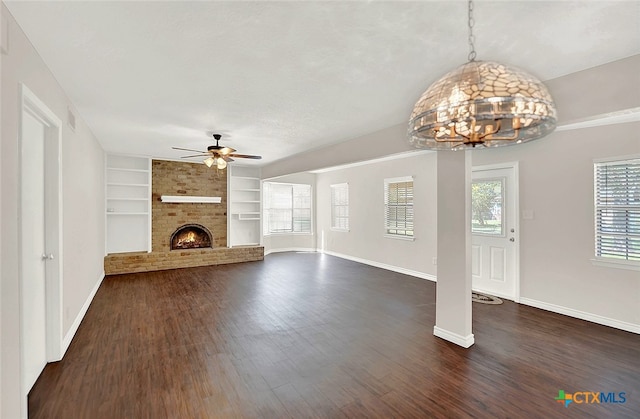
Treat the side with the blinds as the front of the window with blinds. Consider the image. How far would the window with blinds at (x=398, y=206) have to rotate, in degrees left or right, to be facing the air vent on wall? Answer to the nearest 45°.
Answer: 0° — it already faces it

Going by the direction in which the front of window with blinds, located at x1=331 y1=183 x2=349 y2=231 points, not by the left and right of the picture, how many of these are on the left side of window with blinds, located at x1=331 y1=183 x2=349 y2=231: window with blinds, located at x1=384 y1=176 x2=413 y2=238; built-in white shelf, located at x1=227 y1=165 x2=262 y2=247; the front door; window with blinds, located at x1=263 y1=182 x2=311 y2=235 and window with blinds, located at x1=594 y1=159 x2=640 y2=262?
3

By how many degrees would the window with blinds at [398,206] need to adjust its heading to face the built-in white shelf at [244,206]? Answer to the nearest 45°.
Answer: approximately 45° to its right

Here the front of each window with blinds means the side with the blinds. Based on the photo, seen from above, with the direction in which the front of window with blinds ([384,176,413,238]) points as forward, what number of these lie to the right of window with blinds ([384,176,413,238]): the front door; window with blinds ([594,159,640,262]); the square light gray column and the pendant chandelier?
0

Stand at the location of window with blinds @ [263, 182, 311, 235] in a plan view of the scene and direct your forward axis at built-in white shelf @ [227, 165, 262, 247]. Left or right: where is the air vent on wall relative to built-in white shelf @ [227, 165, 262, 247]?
left

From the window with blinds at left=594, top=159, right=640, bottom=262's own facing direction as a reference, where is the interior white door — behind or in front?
in front

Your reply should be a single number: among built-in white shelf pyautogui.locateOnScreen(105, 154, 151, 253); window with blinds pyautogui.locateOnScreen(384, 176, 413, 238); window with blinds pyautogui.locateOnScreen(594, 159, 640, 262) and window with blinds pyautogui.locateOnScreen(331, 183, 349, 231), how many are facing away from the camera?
0

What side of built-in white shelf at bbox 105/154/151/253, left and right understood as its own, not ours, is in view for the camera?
front

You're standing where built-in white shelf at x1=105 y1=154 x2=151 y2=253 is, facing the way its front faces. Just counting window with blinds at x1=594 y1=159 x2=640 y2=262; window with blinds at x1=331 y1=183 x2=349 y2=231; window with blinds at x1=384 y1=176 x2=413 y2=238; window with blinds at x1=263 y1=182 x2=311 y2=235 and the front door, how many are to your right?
0

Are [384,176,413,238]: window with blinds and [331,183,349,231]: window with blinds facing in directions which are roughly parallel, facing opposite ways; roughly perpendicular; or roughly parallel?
roughly parallel

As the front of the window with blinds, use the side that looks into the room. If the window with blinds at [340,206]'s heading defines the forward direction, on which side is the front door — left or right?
on its left

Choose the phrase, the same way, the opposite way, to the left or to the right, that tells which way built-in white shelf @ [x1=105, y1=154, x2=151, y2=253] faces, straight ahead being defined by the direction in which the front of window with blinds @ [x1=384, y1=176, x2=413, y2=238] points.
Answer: to the left

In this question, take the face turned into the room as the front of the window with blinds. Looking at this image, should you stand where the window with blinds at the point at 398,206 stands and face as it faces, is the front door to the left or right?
on its left

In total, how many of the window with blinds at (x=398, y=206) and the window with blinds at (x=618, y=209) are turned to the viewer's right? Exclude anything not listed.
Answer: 0

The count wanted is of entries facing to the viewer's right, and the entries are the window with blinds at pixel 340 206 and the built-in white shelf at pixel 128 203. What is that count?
0

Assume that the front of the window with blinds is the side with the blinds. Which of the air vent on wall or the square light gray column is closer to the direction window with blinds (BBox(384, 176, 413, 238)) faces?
the air vent on wall

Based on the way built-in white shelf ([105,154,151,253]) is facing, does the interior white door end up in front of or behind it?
in front

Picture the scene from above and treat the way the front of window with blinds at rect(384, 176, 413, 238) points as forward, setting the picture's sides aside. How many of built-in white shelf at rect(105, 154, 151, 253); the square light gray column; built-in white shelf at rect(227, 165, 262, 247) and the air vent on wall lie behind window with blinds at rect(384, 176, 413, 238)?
0

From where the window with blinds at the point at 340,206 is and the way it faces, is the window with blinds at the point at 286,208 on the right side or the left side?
on its right

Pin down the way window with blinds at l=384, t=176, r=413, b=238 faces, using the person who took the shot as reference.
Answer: facing the viewer and to the left of the viewer

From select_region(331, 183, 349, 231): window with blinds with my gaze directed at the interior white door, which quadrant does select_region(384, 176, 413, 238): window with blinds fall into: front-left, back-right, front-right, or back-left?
front-left
